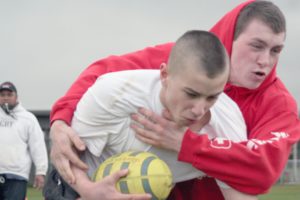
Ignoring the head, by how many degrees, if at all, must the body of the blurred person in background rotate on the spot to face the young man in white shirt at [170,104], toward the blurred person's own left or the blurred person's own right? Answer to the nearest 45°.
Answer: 0° — they already face them

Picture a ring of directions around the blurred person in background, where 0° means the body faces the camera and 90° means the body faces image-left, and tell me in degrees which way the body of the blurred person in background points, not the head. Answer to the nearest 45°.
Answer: approximately 0°
